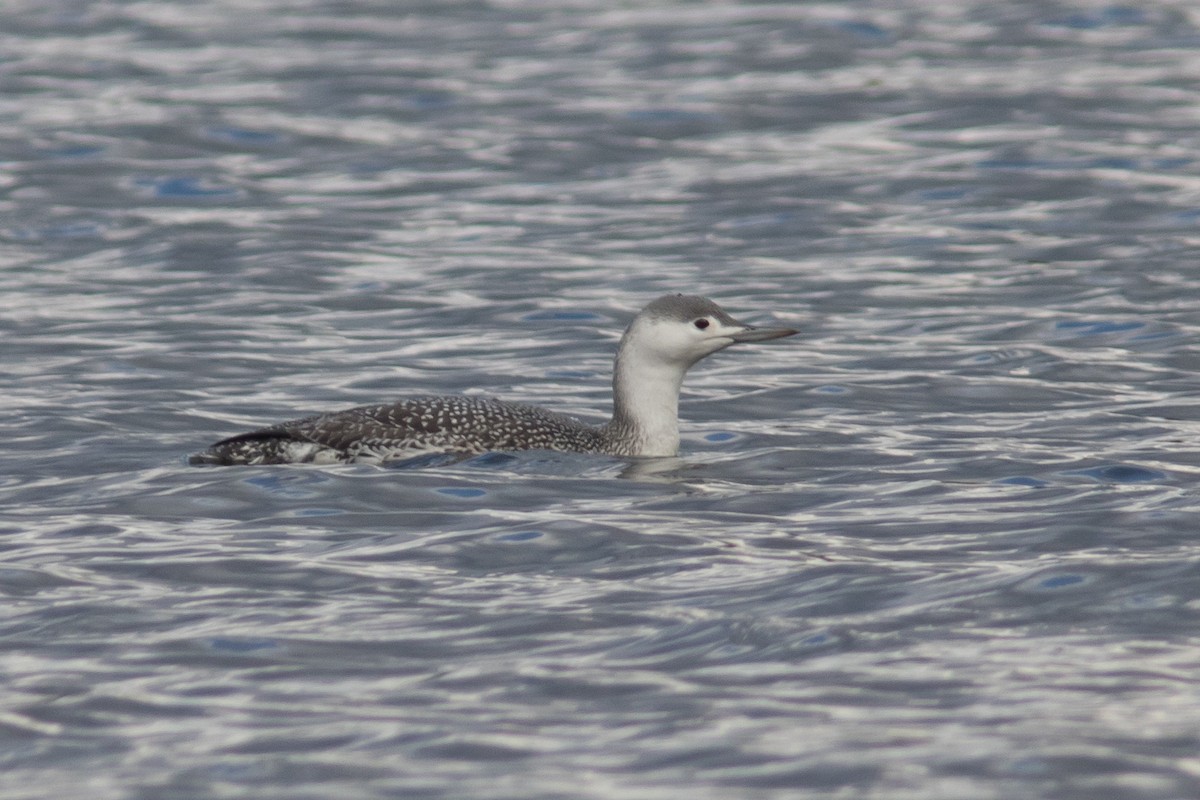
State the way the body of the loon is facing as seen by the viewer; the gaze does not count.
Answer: to the viewer's right
